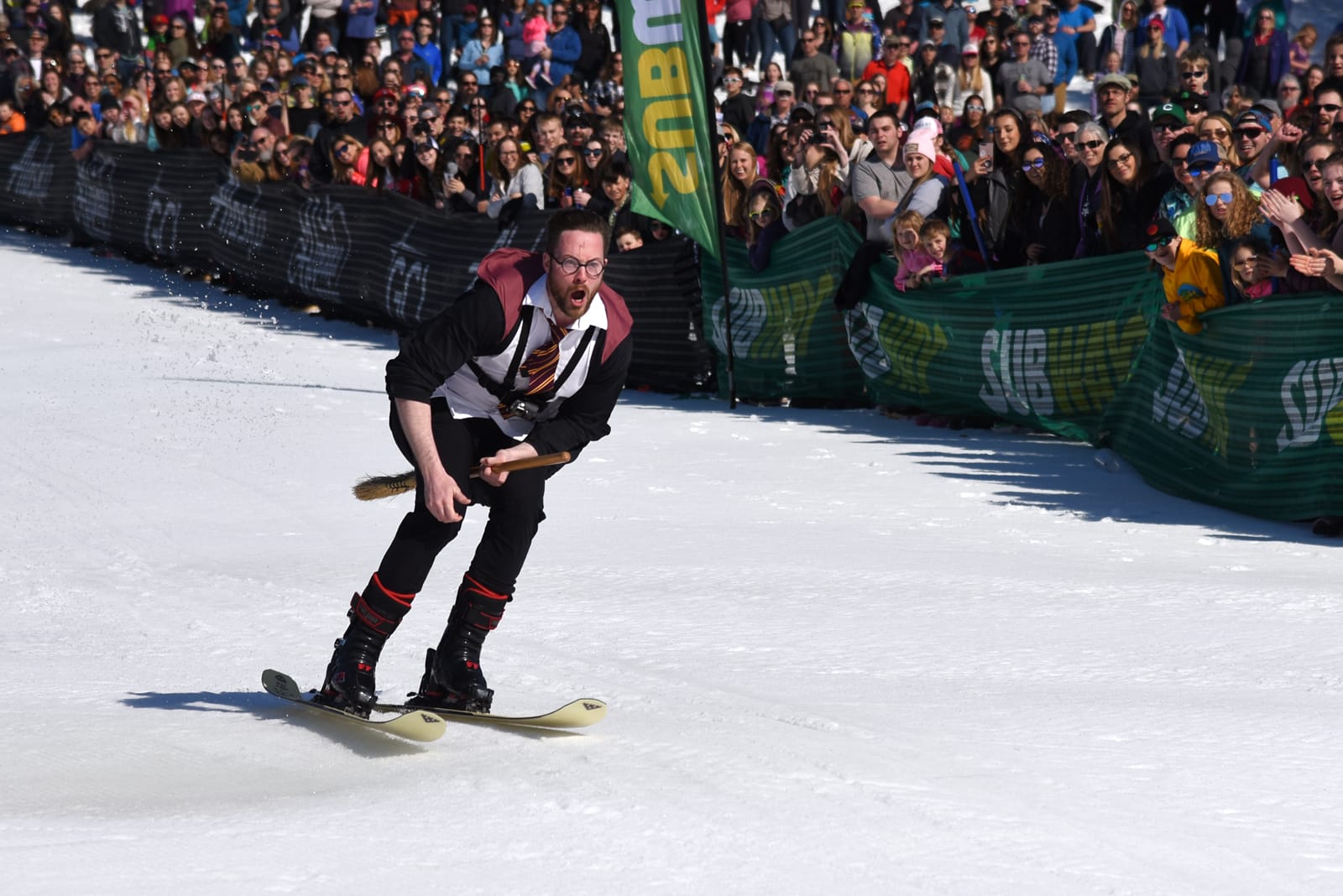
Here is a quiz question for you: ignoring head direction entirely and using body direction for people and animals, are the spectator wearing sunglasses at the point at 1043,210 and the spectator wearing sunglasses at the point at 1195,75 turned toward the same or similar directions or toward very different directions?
same or similar directions

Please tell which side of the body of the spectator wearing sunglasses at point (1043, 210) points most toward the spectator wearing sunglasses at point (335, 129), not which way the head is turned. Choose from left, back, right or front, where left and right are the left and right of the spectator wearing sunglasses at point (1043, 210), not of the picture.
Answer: right

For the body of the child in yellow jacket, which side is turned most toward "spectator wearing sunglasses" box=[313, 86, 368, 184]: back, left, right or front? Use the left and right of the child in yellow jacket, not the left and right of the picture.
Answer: right

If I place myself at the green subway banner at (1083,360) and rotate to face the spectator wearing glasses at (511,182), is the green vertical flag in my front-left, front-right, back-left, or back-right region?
front-left

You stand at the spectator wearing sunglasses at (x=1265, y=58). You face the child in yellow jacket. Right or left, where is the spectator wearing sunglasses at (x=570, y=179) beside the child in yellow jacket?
right

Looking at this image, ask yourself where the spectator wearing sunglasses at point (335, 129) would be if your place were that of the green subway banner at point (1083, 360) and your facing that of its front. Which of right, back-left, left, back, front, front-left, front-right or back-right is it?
right

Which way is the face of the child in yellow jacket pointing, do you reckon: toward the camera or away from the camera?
toward the camera

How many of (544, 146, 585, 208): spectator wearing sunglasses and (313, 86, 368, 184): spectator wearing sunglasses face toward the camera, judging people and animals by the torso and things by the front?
2

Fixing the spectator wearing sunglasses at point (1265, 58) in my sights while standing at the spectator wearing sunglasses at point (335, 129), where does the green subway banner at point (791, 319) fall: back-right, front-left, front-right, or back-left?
front-right

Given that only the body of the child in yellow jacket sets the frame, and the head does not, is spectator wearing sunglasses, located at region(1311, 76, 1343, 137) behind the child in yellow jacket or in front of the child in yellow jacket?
behind

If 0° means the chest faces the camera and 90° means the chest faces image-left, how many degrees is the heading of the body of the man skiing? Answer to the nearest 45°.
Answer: approximately 315°

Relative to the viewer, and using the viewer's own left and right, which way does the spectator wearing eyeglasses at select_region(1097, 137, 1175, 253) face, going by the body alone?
facing the viewer and to the left of the viewer

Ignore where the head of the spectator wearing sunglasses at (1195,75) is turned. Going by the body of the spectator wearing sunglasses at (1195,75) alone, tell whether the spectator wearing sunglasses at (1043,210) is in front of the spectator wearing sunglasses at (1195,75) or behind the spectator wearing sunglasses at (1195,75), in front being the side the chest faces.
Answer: in front
